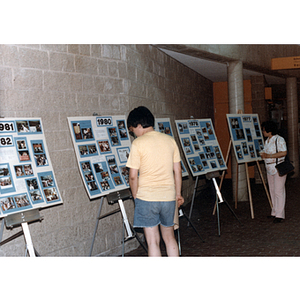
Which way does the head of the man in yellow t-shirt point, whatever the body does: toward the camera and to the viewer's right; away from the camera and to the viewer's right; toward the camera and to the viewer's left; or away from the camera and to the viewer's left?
away from the camera and to the viewer's left

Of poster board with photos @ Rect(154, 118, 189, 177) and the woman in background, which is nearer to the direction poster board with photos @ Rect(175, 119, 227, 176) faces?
the woman in background

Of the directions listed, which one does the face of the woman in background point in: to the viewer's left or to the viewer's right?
to the viewer's left

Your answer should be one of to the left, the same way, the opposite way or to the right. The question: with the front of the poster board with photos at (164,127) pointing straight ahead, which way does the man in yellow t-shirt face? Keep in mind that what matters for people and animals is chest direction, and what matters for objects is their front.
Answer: the opposite way

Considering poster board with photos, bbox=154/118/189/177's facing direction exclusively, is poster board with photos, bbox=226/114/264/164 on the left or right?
on its left

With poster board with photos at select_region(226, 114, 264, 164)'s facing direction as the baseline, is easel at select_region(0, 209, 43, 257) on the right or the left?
on its right

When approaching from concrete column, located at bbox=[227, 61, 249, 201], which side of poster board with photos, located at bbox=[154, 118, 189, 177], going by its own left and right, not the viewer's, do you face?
left
